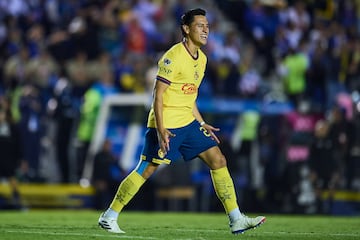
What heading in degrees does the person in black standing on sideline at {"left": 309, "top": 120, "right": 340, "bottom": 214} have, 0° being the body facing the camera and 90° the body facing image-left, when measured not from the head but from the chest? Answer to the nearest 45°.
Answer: approximately 0°

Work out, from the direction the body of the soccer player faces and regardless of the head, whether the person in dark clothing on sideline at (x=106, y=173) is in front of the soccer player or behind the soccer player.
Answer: behind

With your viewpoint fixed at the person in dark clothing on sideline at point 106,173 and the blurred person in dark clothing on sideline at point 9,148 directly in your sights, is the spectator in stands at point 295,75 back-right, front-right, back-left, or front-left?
back-right

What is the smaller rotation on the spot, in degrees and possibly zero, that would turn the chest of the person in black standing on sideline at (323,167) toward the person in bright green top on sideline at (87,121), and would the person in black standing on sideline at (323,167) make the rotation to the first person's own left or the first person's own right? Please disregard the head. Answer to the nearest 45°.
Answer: approximately 90° to the first person's own right

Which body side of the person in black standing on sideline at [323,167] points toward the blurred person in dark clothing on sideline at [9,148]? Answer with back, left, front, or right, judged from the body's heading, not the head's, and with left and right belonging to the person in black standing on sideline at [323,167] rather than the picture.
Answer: right
